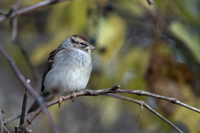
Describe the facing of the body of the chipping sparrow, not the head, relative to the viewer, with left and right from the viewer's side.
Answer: facing the viewer and to the right of the viewer
